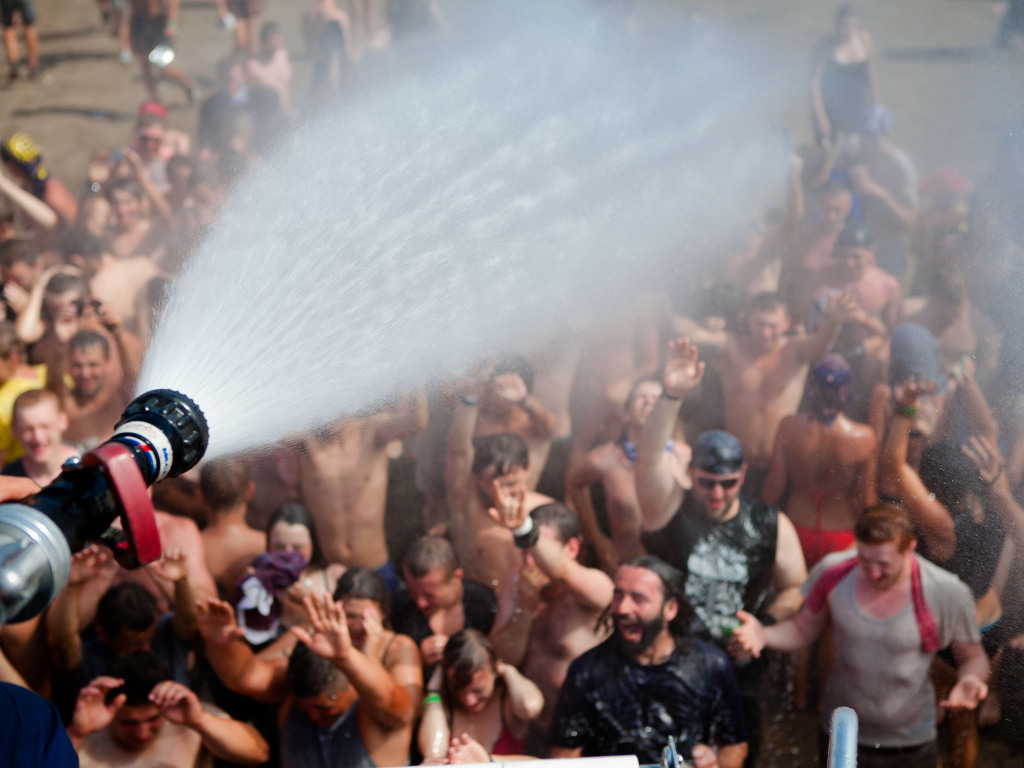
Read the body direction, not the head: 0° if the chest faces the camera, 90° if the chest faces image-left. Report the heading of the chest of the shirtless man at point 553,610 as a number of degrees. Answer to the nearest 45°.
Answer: approximately 45°

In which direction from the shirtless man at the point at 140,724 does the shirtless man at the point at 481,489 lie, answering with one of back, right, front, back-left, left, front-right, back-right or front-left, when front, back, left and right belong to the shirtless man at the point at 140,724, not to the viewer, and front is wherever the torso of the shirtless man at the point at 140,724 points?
left

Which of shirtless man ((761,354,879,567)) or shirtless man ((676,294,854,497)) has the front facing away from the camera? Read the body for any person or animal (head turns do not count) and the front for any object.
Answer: shirtless man ((761,354,879,567))

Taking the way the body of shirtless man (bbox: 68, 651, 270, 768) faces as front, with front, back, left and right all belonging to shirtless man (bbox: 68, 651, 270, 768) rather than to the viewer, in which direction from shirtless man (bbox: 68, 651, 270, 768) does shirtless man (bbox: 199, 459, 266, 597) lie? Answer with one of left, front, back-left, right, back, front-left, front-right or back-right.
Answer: back-left

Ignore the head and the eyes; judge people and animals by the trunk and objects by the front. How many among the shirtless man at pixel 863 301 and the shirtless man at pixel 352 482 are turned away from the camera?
0
